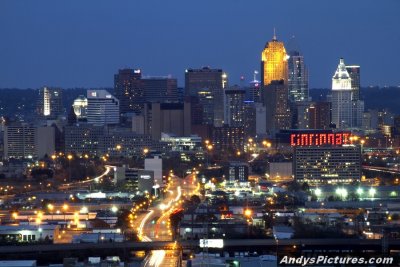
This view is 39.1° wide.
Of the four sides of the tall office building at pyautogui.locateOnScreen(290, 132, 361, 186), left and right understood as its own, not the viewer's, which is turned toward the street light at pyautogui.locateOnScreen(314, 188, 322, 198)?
front

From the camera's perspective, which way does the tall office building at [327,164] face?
toward the camera

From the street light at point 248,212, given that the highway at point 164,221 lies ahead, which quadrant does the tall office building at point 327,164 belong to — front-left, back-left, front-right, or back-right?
back-right

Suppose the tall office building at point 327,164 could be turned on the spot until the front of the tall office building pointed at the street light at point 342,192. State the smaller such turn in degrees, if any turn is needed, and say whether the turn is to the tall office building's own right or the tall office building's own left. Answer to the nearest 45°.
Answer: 0° — it already faces it

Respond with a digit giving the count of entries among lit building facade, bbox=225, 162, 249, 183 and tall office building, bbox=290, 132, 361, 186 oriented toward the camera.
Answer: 2

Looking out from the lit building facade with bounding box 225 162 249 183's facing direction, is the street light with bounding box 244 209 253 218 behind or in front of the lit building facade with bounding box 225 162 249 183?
in front

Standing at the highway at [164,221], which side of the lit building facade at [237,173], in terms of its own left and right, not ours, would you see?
front

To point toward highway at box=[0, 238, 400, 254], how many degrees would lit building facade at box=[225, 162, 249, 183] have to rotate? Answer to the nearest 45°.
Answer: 0° — it already faces it

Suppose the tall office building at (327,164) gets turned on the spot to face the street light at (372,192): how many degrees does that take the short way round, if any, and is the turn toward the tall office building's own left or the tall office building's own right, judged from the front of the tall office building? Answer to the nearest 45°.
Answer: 0° — it already faces it

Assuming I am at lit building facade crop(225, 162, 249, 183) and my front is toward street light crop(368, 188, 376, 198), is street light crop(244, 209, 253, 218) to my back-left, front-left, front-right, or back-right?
front-right

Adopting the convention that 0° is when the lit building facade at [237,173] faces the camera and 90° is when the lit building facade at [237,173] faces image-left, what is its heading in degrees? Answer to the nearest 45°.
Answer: approximately 0°
